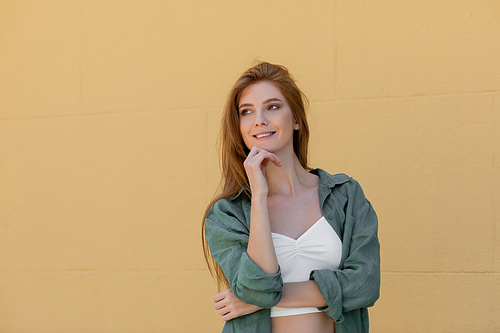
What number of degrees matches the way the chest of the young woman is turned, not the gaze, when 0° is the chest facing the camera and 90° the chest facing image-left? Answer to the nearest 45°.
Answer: approximately 0°

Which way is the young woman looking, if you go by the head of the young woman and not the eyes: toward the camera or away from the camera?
toward the camera
